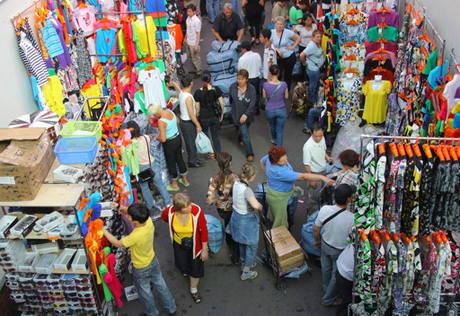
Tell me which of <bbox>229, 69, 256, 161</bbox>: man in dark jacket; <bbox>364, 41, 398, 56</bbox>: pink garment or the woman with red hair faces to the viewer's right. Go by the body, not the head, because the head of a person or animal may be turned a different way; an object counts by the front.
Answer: the woman with red hair

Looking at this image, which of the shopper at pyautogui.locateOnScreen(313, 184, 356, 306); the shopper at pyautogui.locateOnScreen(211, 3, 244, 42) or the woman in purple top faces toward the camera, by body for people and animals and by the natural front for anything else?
the shopper at pyautogui.locateOnScreen(211, 3, 244, 42)

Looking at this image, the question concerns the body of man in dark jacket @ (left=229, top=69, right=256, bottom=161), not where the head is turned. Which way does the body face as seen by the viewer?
toward the camera

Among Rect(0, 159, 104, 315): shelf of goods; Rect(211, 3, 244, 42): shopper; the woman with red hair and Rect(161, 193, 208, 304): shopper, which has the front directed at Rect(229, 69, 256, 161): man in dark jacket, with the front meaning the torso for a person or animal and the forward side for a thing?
Rect(211, 3, 244, 42): shopper

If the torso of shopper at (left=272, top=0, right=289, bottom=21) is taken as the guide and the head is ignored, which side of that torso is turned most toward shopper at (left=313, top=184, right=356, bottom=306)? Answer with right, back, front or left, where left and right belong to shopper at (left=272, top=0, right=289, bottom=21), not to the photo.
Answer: front

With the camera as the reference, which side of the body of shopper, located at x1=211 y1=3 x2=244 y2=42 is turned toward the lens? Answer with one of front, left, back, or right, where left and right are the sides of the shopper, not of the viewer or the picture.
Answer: front

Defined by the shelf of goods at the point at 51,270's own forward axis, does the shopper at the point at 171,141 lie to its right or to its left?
on its left

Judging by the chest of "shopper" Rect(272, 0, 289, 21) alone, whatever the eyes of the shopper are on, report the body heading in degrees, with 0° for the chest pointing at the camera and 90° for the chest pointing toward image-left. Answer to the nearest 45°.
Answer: approximately 0°

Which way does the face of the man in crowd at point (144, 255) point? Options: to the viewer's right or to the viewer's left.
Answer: to the viewer's left

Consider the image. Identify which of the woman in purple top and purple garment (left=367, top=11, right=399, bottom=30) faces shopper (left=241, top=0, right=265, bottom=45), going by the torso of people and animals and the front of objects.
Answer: the woman in purple top

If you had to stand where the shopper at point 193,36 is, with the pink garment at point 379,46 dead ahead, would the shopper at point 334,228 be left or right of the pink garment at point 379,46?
right

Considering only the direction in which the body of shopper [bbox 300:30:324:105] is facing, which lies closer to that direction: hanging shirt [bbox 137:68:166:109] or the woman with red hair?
the woman with red hair
